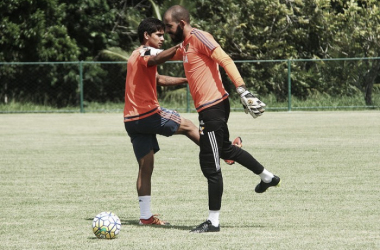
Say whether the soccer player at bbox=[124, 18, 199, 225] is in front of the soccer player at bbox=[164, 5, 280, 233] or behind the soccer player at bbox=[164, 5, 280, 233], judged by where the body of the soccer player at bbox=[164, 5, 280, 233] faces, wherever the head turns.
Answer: in front

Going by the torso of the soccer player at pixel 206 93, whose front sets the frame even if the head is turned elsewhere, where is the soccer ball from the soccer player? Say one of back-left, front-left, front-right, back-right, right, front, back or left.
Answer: front-left

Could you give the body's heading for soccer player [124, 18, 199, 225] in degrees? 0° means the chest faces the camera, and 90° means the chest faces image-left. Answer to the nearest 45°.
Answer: approximately 270°

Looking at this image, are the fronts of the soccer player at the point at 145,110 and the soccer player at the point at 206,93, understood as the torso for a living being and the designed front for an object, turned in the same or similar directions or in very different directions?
very different directions

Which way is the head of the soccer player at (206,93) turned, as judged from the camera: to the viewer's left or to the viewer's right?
to the viewer's left

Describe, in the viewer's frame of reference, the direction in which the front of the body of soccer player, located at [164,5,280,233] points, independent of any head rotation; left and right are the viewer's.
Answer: facing to the left of the viewer
